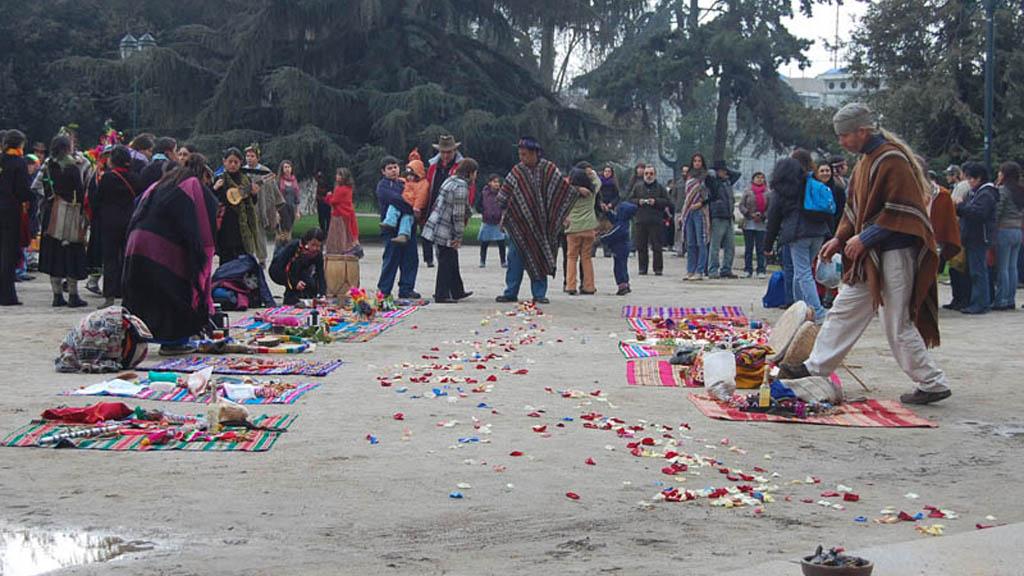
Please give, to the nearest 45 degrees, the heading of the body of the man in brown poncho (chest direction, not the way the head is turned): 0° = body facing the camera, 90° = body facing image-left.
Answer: approximately 90°

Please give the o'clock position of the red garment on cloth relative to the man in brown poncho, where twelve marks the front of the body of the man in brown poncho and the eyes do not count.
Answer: The red garment on cloth is roughly at 11 o'clock from the man in brown poncho.

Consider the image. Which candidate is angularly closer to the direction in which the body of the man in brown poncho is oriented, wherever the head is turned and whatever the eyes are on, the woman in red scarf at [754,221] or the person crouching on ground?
the person crouching on ground

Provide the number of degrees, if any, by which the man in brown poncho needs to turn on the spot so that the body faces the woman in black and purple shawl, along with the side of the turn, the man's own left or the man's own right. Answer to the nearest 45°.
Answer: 0° — they already face them

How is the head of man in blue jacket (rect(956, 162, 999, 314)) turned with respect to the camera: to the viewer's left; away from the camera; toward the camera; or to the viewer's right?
to the viewer's left

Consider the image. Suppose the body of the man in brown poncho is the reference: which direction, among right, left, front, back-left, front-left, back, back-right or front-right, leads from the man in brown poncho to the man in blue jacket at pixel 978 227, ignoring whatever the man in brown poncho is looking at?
right

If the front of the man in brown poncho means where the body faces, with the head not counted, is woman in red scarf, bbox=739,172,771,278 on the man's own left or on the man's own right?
on the man's own right

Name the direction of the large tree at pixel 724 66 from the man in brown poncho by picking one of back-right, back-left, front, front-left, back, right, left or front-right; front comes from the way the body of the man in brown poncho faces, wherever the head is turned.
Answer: right

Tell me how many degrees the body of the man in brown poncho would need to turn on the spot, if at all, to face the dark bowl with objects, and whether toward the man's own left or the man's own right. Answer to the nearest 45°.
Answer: approximately 90° to the man's own left

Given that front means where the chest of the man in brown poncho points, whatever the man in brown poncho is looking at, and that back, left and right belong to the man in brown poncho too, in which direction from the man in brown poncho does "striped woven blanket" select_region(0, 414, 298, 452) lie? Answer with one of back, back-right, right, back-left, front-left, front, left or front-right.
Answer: front-left

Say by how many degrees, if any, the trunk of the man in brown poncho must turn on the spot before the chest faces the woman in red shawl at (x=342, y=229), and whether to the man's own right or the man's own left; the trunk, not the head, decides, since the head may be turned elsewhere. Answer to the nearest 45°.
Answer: approximately 45° to the man's own right
